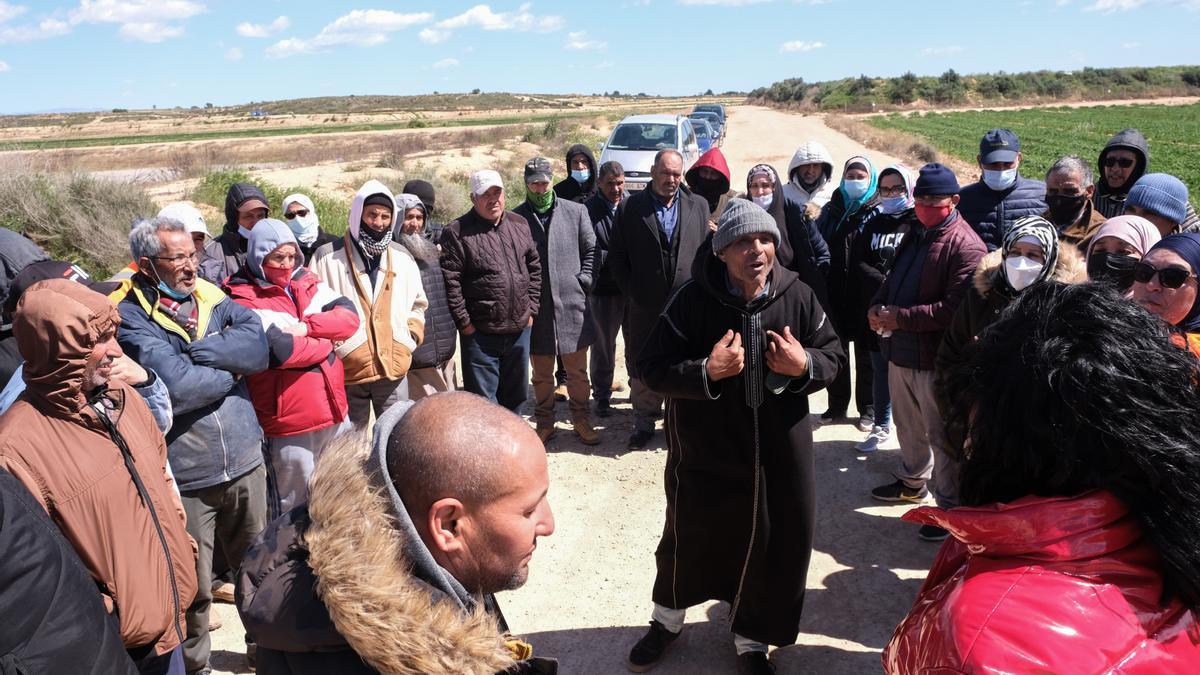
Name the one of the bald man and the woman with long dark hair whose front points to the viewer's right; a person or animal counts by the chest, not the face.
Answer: the bald man

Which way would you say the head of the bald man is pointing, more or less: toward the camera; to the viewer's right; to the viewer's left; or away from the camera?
to the viewer's right

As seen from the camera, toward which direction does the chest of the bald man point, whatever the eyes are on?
to the viewer's right

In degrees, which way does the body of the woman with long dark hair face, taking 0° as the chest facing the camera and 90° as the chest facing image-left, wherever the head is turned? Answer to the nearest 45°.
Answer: approximately 135°

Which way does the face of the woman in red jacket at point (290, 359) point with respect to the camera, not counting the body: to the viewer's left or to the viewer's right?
to the viewer's right

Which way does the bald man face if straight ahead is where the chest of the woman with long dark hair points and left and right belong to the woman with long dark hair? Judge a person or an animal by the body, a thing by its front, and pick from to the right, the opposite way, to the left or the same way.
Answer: to the right

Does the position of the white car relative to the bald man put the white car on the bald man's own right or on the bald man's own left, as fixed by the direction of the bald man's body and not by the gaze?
on the bald man's own left

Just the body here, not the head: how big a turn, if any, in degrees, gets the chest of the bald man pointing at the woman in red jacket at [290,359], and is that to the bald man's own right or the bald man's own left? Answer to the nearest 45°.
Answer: approximately 90° to the bald man's own left

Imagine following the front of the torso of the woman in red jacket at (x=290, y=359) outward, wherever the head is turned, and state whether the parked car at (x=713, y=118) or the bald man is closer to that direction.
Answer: the bald man

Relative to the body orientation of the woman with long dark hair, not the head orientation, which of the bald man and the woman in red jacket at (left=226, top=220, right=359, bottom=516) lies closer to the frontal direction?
the woman in red jacket

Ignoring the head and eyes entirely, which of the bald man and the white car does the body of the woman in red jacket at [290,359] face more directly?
the bald man
